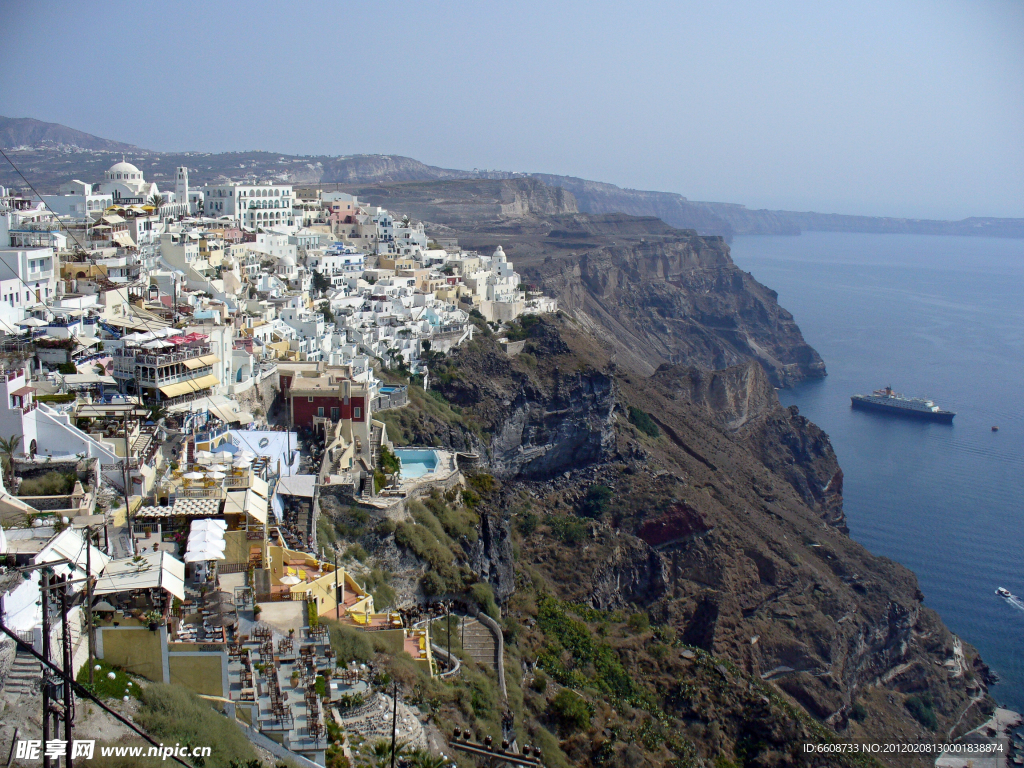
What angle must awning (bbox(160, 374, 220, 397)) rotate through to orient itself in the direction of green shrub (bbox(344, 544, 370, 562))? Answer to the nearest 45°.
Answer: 0° — it already faces it

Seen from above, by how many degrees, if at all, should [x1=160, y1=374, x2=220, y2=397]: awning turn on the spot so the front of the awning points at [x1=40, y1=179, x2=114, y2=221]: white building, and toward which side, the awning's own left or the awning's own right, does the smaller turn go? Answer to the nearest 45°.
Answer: approximately 135° to the awning's own left

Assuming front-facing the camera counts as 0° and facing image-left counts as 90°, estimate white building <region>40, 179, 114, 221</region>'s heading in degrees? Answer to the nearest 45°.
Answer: approximately 315°

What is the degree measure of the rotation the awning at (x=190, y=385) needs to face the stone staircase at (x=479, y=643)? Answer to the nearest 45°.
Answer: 0° — it already faces it

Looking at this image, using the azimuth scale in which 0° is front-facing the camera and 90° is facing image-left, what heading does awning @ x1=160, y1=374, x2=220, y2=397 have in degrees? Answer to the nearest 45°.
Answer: approximately 315°
